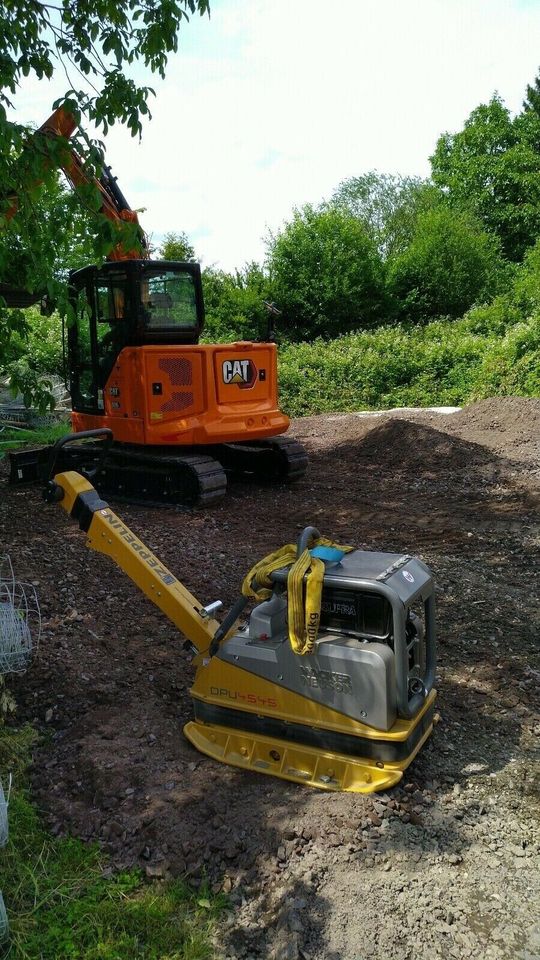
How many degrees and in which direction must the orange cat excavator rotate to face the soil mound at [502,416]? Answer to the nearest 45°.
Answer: approximately 90° to its right

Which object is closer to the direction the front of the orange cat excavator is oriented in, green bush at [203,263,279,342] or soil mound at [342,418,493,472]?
the green bush

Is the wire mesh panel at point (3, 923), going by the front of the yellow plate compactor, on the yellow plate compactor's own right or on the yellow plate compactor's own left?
on the yellow plate compactor's own right

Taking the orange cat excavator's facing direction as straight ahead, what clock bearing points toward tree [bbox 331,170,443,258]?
The tree is roughly at 2 o'clock from the orange cat excavator.

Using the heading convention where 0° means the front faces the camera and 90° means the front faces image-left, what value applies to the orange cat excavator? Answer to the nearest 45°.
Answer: approximately 135°

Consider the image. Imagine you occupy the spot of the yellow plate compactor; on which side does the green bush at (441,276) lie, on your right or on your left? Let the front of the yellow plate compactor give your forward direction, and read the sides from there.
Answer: on your left

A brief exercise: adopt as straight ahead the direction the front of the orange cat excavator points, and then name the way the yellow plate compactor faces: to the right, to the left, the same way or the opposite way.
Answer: the opposite way

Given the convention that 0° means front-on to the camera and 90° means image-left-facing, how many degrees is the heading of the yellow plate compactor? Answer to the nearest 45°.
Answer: approximately 315°

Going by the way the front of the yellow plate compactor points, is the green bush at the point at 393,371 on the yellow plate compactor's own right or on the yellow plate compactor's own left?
on the yellow plate compactor's own left

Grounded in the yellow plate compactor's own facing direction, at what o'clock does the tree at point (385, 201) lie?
The tree is roughly at 8 o'clock from the yellow plate compactor.

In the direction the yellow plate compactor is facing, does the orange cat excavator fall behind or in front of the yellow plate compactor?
behind

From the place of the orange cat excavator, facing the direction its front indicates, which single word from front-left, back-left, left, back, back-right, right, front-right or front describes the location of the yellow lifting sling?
back-left
